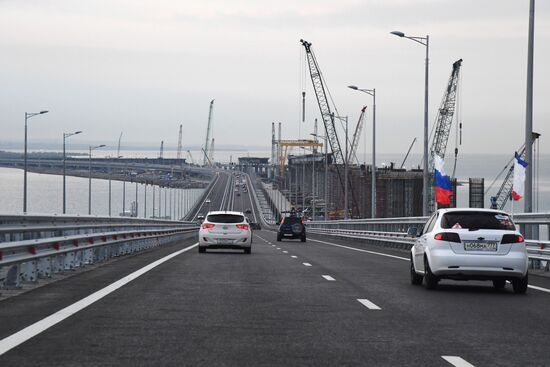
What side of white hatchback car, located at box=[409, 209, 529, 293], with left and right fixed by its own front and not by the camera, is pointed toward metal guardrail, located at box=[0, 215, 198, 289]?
left

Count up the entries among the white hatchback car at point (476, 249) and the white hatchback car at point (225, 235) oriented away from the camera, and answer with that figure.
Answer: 2

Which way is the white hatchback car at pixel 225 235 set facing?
away from the camera

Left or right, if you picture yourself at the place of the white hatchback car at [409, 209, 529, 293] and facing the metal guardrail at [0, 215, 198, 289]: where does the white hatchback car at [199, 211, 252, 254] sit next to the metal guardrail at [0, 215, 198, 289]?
right

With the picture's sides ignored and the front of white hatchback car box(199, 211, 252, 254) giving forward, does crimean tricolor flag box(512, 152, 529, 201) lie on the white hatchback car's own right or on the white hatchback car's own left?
on the white hatchback car's own right

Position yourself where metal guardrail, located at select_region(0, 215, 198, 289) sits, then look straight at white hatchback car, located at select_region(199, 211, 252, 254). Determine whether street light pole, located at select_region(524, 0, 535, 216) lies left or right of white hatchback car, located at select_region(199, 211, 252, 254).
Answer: right

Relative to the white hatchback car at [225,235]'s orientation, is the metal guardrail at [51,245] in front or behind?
behind

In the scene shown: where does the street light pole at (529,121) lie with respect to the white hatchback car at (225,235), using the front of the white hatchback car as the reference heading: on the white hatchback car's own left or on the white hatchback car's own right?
on the white hatchback car's own right

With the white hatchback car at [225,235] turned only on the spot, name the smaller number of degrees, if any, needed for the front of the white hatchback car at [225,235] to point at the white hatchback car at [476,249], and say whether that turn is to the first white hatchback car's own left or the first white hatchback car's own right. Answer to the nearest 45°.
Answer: approximately 180°

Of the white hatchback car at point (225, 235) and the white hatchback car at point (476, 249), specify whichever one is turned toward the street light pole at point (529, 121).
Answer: the white hatchback car at point (476, 249)

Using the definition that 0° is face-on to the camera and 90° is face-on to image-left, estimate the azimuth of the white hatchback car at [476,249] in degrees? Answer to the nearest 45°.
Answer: approximately 180°
